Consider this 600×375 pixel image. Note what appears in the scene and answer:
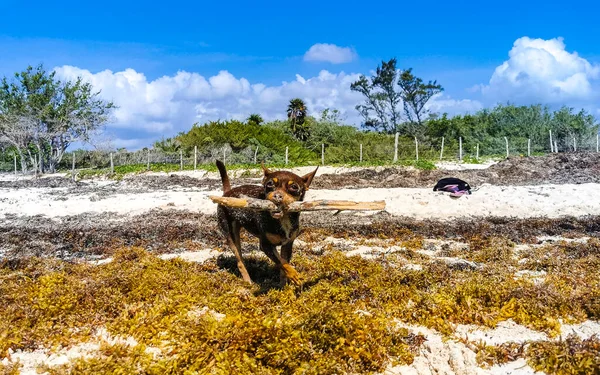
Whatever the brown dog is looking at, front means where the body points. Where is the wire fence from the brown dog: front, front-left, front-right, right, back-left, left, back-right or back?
back-left

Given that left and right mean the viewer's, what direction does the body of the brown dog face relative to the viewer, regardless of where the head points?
facing the viewer and to the right of the viewer

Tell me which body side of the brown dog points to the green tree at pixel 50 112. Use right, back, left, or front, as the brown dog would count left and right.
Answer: back

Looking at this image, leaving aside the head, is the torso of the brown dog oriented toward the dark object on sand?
no

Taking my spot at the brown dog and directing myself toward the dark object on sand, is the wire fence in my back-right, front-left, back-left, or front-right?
front-left
